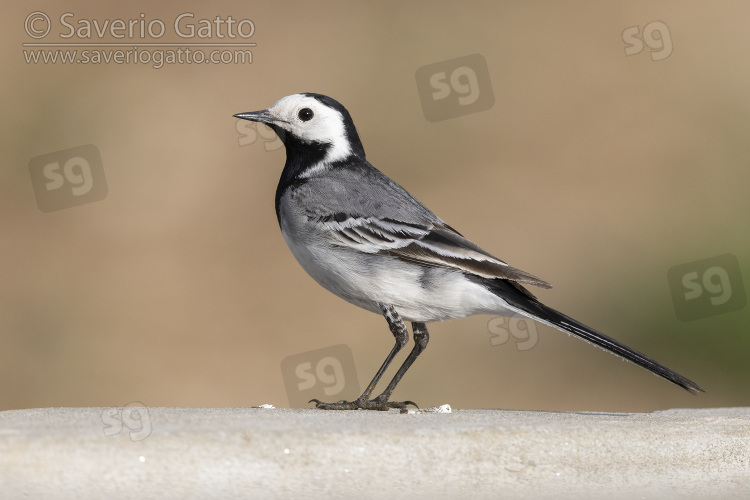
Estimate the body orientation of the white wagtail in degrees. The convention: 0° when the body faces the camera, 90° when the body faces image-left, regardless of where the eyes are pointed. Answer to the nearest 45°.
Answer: approximately 90°
